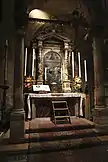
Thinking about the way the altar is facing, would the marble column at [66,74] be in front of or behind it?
behind

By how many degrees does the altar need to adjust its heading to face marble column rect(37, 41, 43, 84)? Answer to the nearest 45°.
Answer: approximately 180°

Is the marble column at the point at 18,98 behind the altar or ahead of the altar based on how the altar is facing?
ahead

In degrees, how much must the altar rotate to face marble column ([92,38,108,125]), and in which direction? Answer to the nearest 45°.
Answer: approximately 45° to its left

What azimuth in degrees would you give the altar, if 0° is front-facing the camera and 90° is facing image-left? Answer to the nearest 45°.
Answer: approximately 0°

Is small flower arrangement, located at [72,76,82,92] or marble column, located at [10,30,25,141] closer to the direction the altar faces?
the marble column

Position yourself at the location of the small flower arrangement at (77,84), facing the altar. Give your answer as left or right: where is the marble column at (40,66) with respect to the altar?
right
